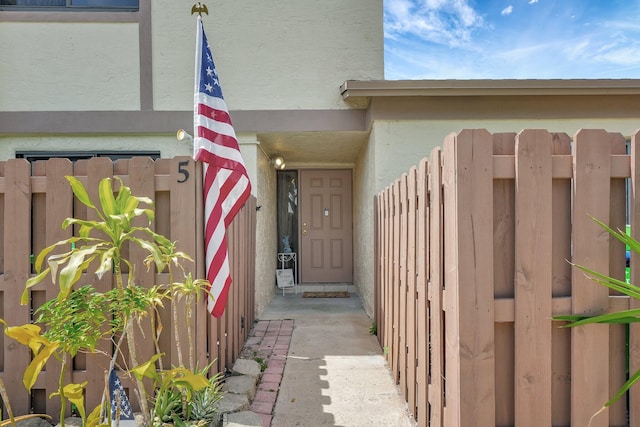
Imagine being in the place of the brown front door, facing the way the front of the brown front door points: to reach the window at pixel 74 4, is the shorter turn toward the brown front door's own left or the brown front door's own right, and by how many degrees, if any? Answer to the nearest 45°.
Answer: approximately 45° to the brown front door's own right

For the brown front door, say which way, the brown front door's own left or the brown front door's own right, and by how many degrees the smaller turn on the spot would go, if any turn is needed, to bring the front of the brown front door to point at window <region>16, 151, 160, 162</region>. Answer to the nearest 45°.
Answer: approximately 45° to the brown front door's own right

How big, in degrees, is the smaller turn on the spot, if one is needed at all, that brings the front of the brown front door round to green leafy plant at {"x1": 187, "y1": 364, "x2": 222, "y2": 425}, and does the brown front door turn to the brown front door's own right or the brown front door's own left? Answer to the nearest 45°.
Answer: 0° — it already faces it

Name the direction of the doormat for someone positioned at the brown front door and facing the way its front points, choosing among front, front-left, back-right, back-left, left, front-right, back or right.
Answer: front

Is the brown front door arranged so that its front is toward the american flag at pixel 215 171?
yes

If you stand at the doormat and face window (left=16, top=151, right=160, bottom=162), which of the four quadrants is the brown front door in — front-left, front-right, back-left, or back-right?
back-right

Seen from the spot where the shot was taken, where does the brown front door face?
facing the viewer

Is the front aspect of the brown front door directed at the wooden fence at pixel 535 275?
yes
